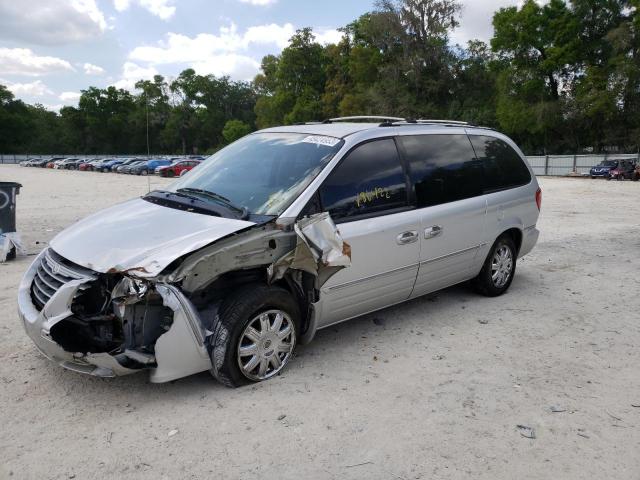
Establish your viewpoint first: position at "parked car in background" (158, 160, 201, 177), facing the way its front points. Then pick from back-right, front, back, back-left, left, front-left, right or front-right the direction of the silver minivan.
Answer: front-left

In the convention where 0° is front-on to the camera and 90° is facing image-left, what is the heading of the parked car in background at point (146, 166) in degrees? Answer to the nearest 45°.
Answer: approximately 45°

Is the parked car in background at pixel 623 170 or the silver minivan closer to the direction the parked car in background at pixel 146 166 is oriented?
the silver minivan

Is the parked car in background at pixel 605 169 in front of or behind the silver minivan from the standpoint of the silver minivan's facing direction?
behind

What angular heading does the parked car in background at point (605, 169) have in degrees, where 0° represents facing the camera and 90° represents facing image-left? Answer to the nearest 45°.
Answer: approximately 45°

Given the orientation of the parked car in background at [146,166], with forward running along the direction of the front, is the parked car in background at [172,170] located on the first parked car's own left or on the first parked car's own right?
on the first parked car's own left

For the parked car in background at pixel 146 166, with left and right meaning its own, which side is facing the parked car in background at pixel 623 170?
left
